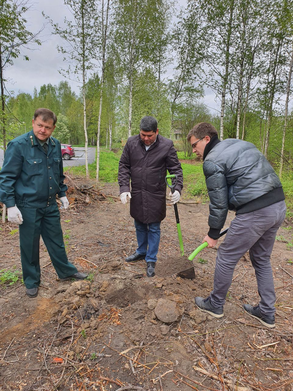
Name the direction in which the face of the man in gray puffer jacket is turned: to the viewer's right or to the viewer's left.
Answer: to the viewer's left

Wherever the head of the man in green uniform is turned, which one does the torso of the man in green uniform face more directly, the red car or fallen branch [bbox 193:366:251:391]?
the fallen branch

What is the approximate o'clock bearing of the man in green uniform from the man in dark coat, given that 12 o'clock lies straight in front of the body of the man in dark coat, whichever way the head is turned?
The man in green uniform is roughly at 2 o'clock from the man in dark coat.

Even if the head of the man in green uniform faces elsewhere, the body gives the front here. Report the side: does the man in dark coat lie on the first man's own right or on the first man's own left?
on the first man's own left

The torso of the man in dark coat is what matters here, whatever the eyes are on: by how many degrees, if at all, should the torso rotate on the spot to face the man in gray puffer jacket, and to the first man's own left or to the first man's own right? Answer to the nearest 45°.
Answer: approximately 45° to the first man's own left

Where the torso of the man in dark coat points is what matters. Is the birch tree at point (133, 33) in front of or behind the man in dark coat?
behind

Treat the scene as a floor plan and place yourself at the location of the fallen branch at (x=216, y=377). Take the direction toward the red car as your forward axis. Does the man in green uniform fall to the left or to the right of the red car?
left

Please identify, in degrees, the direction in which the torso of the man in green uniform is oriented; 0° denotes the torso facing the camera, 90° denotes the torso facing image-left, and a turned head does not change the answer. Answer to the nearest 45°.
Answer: approximately 315°
